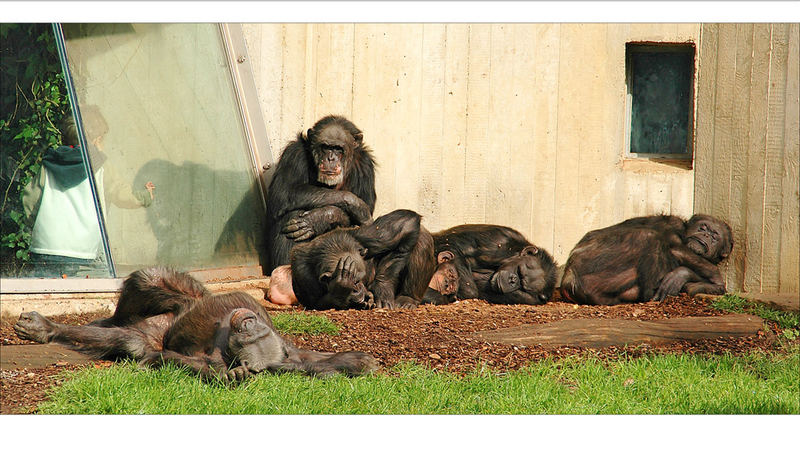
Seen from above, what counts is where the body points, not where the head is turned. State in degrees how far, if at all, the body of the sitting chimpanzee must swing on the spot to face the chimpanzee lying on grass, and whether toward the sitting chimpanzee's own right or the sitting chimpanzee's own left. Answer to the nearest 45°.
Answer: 0° — it already faces it

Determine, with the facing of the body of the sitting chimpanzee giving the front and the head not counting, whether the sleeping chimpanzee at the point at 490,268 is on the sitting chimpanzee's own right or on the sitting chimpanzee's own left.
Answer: on the sitting chimpanzee's own left

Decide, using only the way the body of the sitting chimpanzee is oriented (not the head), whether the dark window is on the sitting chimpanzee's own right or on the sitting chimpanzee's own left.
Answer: on the sitting chimpanzee's own left

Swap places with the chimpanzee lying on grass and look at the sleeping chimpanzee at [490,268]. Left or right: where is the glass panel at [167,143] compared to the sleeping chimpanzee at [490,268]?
left

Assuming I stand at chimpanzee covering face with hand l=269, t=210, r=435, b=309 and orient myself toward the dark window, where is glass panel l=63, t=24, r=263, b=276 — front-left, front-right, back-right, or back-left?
back-left

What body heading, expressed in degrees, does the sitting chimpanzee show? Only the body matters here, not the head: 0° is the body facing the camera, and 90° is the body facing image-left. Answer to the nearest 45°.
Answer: approximately 0°
